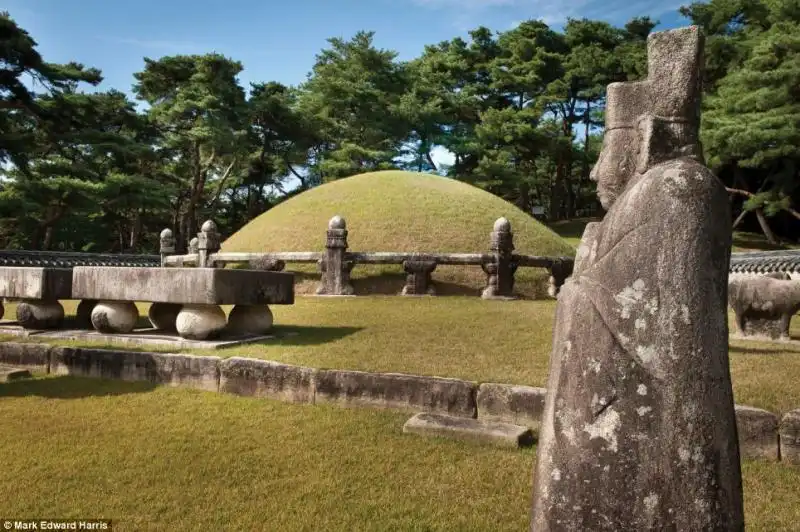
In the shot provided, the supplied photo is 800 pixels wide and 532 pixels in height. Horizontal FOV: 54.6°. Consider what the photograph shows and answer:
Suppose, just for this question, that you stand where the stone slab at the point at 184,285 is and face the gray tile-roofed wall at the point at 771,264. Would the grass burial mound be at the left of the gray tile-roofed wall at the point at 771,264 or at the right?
left

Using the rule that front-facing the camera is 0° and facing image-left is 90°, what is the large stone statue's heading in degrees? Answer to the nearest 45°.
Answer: approximately 90°

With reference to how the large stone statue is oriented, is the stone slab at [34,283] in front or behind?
in front

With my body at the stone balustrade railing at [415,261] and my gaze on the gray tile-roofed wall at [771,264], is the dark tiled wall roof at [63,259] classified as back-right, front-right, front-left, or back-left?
back-left

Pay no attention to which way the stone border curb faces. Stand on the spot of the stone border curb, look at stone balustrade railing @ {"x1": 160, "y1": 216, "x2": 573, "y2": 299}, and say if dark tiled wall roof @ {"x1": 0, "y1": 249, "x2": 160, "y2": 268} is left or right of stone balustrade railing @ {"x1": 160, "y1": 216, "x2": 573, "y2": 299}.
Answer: left

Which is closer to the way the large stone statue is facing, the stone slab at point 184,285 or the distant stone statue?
the stone slab

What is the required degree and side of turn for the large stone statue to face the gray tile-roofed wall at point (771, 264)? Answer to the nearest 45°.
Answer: approximately 90° to its right

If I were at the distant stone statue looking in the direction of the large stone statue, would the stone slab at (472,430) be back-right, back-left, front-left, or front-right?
front-right

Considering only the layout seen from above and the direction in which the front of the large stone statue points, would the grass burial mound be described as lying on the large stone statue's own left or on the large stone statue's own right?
on the large stone statue's own right

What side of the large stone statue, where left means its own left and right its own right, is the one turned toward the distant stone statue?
right
